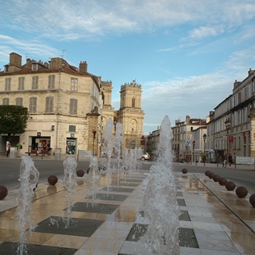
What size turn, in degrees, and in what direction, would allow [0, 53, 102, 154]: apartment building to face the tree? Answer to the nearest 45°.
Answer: approximately 90° to its right

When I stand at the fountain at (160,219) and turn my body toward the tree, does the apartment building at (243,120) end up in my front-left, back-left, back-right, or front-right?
front-right

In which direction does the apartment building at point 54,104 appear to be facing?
toward the camera

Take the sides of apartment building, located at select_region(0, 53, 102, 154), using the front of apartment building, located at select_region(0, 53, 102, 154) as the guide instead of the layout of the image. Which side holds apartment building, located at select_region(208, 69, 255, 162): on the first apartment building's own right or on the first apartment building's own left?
on the first apartment building's own left

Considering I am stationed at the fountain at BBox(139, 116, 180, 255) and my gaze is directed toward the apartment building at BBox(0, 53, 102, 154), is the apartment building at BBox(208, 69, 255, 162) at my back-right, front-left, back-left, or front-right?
front-right

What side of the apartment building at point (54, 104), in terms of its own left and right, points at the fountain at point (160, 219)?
front

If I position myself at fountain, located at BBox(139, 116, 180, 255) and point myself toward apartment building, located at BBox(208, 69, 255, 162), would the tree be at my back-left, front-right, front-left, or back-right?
front-left

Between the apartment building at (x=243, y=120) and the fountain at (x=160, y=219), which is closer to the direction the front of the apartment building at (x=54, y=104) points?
the fountain

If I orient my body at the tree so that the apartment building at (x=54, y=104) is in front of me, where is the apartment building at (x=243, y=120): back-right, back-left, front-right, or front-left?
front-right

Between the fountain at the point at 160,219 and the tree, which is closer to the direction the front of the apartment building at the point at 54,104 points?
the fountain
